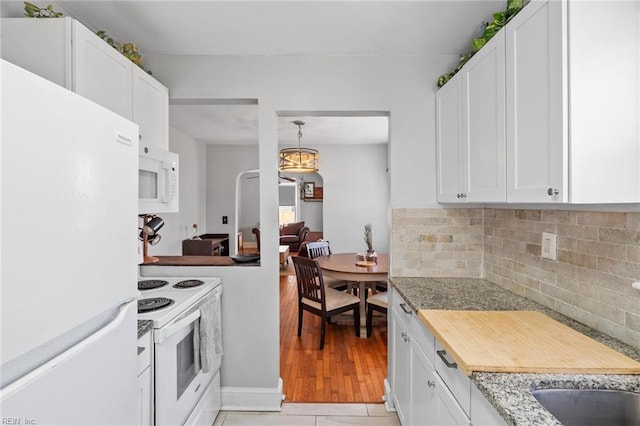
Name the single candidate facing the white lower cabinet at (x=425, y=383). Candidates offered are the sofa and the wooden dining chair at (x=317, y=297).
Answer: the sofa

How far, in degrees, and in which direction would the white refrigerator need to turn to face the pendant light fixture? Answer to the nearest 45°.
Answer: approximately 90° to its left

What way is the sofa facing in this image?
toward the camera

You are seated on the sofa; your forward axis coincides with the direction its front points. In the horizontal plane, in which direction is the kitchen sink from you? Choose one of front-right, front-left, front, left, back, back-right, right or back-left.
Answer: front

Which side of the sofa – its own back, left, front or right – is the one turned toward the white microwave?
front

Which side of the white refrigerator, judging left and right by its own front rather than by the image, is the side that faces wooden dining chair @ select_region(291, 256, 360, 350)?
left

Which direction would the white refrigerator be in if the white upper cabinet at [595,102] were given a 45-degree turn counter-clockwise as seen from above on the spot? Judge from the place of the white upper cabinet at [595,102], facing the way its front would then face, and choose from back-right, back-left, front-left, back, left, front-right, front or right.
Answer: front-right

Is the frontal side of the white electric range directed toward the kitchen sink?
yes

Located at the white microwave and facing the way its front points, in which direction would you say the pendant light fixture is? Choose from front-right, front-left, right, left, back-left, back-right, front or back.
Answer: left

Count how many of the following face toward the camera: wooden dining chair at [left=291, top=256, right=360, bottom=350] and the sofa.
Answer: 1

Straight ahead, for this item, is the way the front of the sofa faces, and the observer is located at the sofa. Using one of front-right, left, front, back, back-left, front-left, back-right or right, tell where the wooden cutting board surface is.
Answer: front

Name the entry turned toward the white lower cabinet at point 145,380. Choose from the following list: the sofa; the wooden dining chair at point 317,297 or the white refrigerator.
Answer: the sofa

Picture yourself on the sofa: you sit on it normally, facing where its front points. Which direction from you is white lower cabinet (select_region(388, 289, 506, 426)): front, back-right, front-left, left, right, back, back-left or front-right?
front

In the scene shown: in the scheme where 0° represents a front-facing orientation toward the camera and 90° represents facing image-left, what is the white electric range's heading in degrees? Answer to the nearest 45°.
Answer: approximately 315°
